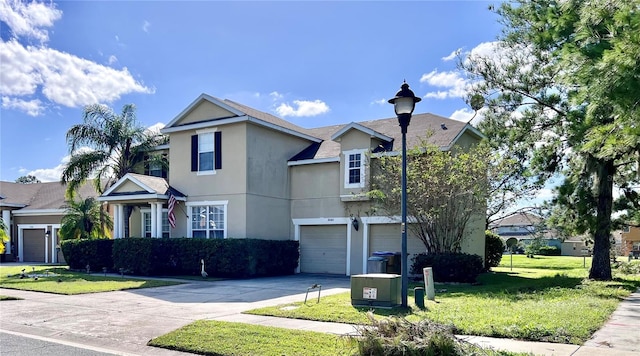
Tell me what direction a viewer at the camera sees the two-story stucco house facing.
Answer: facing the viewer and to the left of the viewer

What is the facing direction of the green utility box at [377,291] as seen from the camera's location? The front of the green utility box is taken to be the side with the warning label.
facing the viewer

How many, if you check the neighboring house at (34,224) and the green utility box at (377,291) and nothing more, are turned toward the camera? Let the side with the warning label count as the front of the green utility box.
2

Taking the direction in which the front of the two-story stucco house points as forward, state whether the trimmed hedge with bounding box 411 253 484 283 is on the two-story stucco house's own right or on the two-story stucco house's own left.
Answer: on the two-story stucco house's own left

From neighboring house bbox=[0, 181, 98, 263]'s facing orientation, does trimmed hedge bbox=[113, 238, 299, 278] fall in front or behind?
in front

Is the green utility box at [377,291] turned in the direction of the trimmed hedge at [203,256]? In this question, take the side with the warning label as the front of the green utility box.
no

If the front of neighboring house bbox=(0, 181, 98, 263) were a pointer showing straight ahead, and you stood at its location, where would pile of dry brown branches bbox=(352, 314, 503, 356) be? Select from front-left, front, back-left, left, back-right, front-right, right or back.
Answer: front
